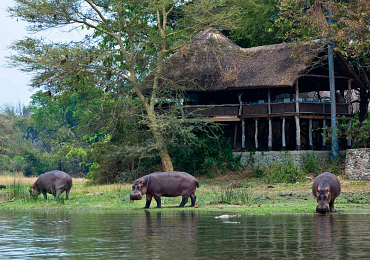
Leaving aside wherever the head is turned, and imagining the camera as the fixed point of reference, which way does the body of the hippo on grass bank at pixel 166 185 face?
to the viewer's left

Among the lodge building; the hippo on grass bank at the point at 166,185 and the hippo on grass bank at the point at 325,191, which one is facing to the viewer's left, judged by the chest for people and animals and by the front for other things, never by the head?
the hippo on grass bank at the point at 166,185

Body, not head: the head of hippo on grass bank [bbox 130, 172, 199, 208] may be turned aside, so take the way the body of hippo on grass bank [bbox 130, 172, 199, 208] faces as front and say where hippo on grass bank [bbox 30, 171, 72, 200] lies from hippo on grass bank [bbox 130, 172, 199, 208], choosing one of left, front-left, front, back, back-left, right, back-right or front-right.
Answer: front-right

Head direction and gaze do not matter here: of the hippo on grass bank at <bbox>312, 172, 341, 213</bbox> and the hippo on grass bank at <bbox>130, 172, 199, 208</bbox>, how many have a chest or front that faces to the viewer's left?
1

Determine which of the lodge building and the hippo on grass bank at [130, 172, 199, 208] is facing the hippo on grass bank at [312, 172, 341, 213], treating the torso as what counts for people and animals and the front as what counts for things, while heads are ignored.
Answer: the lodge building

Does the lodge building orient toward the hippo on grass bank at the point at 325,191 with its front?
yes

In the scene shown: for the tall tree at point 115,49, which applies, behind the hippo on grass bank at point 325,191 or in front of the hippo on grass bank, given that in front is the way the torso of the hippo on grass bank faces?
behind

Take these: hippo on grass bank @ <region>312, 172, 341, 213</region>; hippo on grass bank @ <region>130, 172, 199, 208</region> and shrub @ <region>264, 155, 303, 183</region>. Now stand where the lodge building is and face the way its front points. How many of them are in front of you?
3

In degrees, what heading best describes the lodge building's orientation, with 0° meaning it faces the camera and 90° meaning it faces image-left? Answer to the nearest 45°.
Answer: approximately 0°

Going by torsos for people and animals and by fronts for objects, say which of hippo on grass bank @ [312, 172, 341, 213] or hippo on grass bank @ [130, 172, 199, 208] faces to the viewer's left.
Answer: hippo on grass bank @ [130, 172, 199, 208]

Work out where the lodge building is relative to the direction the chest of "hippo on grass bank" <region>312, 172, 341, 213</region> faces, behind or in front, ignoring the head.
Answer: behind
